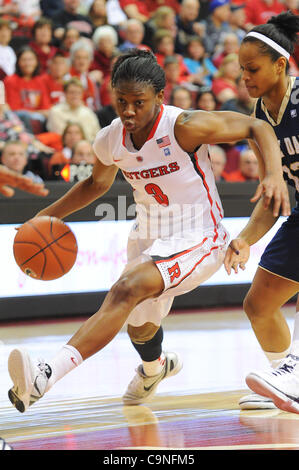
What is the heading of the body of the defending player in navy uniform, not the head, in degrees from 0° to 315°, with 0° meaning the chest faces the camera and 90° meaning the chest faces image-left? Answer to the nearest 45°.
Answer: approximately 45°

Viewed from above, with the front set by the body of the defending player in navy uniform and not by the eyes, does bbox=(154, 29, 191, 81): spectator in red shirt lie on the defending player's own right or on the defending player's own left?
on the defending player's own right

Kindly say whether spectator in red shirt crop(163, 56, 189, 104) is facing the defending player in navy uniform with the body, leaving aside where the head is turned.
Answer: yes

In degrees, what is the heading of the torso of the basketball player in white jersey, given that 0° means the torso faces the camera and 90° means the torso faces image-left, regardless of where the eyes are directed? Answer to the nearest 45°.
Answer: approximately 45°

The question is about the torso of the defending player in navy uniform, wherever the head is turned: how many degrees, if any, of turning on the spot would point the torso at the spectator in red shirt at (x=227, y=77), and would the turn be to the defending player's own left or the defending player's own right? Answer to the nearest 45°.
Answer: approximately 135° to the defending player's own right

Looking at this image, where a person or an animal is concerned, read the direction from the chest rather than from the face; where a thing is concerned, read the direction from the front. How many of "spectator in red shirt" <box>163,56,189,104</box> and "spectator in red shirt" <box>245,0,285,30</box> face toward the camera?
2

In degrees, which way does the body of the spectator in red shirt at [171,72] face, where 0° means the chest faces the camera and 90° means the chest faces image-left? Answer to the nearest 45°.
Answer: approximately 0°

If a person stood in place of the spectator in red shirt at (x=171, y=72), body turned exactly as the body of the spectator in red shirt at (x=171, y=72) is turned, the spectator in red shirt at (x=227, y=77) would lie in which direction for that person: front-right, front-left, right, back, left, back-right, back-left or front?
back-left

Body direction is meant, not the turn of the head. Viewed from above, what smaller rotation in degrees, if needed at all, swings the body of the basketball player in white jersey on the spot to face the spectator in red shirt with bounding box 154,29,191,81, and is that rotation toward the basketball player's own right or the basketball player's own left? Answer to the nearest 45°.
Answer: approximately 135° to the basketball player's own right
